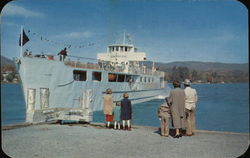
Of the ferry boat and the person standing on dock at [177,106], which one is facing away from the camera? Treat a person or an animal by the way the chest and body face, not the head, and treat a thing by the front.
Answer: the person standing on dock

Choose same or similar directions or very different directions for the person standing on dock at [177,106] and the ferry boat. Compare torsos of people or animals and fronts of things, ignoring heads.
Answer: very different directions

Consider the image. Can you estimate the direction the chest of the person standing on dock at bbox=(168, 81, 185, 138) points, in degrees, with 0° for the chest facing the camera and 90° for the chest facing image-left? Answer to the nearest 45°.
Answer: approximately 180°

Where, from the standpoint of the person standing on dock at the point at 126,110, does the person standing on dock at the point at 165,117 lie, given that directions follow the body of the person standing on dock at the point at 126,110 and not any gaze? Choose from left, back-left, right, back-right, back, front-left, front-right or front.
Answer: back-right

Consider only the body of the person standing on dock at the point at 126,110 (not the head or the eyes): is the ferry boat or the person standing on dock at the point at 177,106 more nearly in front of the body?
the ferry boat

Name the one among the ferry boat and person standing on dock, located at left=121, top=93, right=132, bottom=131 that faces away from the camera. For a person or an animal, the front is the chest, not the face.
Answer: the person standing on dock

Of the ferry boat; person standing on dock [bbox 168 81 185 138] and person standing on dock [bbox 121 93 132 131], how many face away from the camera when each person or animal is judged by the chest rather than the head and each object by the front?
2

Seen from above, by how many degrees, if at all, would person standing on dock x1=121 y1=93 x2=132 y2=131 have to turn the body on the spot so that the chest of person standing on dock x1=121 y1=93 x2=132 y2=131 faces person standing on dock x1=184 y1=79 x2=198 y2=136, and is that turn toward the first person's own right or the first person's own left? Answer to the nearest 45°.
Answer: approximately 135° to the first person's own right

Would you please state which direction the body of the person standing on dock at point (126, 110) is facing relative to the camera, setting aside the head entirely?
away from the camera

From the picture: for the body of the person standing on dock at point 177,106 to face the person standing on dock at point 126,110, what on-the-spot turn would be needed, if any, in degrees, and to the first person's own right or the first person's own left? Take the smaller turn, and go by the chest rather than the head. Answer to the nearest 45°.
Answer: approximately 45° to the first person's own left
